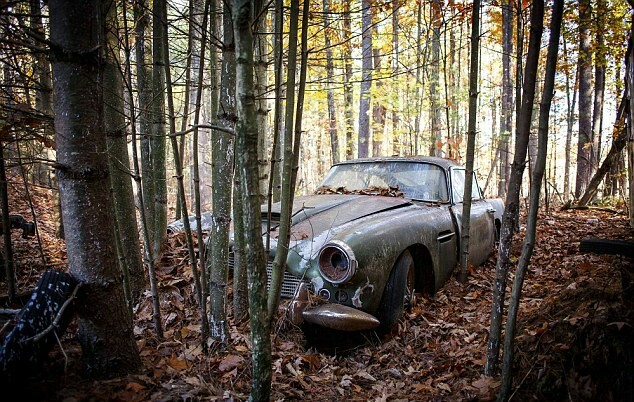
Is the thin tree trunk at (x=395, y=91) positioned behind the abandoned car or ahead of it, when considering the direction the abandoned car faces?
behind

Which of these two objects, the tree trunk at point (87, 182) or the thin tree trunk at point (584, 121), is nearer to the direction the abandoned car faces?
the tree trunk

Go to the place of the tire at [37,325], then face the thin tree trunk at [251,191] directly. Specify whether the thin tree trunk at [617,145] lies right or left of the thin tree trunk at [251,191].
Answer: left

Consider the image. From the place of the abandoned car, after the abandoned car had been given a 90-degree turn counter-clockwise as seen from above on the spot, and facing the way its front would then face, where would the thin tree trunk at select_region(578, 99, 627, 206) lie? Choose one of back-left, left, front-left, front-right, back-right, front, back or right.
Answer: left

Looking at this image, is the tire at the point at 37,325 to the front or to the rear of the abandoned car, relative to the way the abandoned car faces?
to the front

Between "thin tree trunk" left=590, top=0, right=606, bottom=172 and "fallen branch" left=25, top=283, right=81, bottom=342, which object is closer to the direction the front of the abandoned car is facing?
the fallen branch

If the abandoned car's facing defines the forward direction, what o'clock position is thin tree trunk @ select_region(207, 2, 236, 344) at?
The thin tree trunk is roughly at 12 o'clock from the abandoned car.

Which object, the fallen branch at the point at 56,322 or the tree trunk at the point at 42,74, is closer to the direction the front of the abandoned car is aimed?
the fallen branch

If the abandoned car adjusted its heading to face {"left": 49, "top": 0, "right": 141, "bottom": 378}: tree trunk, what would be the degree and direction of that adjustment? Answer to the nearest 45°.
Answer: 0° — it already faces it

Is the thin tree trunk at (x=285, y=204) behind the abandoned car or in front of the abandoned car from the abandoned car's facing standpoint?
in front

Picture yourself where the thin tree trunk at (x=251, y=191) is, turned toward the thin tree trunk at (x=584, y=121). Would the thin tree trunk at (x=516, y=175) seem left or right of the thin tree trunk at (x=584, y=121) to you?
right

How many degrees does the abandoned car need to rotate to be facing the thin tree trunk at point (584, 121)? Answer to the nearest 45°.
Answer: approximately 180°

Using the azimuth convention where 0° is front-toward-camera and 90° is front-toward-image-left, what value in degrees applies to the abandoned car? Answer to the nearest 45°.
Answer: approximately 45°
